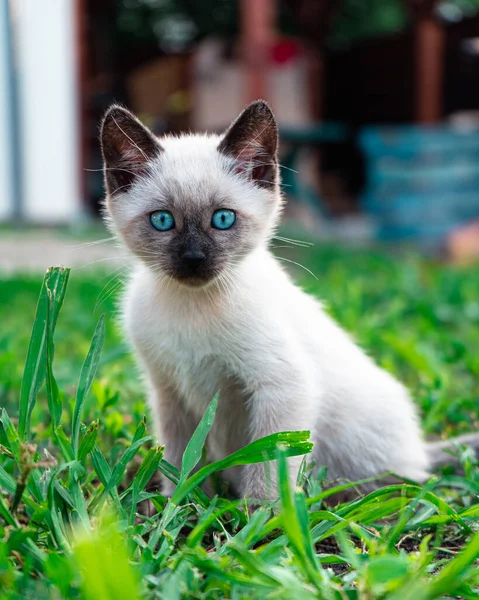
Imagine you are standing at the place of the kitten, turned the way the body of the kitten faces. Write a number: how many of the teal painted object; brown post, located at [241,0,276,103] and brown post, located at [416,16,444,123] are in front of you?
0

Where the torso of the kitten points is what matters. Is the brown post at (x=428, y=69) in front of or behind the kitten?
behind

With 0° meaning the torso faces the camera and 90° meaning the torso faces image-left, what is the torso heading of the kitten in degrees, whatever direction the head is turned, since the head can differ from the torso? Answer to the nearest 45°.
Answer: approximately 45°

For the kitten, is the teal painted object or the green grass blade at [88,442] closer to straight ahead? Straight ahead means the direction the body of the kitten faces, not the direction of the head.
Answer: the green grass blade

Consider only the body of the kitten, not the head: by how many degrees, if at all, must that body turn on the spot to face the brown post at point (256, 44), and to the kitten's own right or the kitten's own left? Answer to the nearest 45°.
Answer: approximately 135° to the kitten's own right
